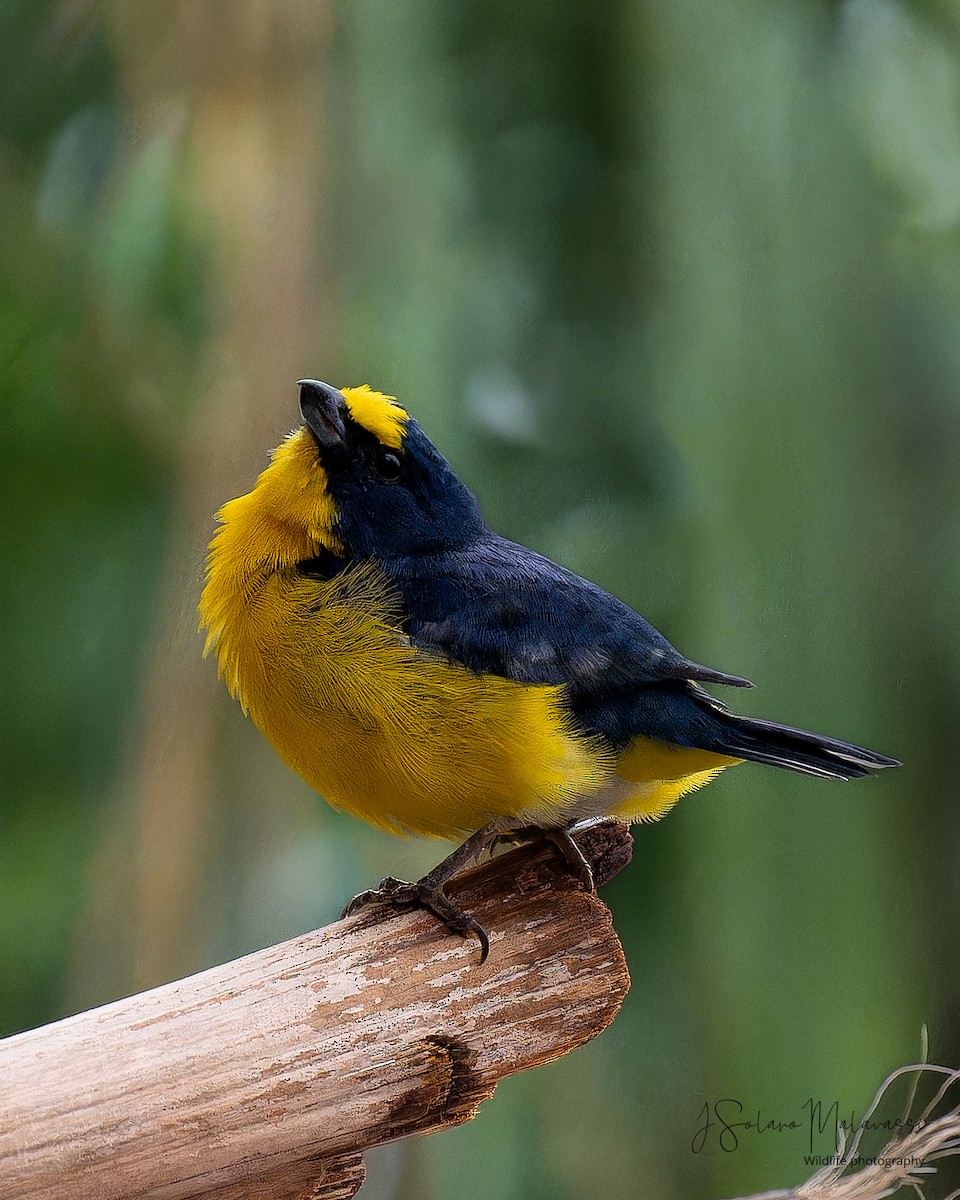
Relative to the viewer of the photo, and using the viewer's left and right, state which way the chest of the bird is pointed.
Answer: facing to the left of the viewer
